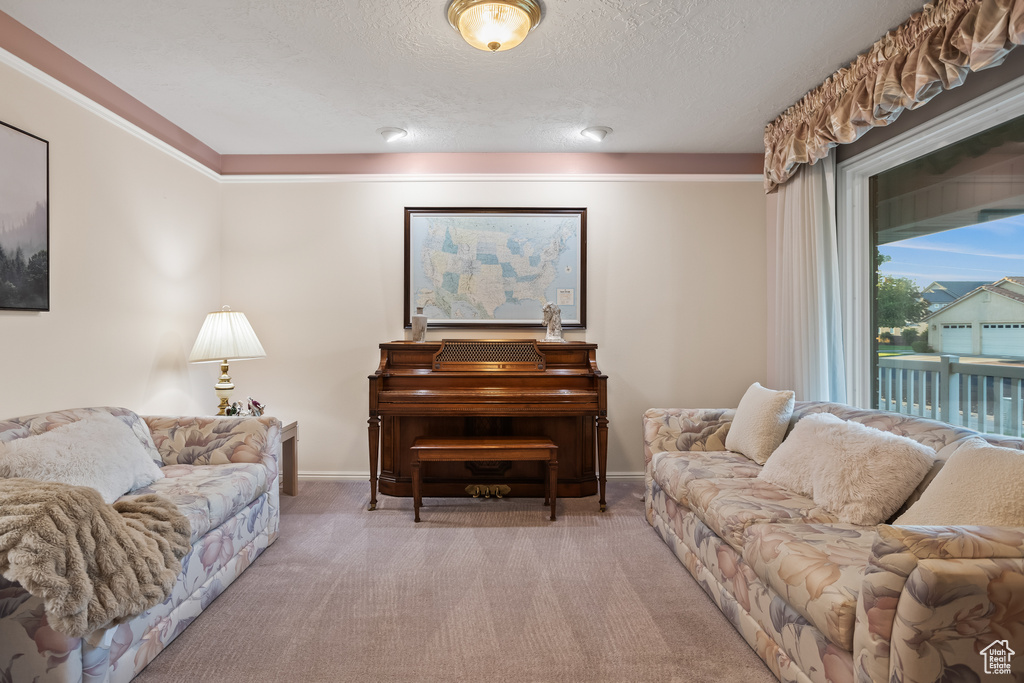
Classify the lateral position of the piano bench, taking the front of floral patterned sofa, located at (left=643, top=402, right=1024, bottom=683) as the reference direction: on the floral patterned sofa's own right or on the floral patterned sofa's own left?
on the floral patterned sofa's own right

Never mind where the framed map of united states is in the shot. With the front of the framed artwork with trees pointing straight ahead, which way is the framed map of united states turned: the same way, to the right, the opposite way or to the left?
to the right

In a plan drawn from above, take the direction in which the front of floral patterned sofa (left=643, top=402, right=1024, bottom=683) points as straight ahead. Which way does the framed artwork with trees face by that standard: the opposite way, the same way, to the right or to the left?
the opposite way

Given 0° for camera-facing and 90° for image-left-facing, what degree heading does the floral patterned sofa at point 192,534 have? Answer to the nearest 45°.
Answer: approximately 315°

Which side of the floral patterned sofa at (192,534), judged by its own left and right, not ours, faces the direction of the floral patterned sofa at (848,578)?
front

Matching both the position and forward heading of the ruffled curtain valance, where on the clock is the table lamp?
The table lamp is roughly at 1 o'clock from the ruffled curtain valance.

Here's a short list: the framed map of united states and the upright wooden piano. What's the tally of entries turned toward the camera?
2

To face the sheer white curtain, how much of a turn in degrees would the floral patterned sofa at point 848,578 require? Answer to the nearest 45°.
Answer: approximately 135° to its right

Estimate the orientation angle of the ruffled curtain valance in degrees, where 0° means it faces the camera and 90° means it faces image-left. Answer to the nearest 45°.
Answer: approximately 45°

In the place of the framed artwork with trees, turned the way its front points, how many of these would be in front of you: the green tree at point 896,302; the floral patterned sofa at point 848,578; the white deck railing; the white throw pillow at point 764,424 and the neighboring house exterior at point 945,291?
5

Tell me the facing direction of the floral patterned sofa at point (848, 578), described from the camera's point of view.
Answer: facing the viewer and to the left of the viewer

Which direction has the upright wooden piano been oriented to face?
toward the camera

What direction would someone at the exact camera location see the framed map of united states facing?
facing the viewer

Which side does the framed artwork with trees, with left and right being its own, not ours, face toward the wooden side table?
left

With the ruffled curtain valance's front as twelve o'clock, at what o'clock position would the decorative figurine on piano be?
The decorative figurine on piano is roughly at 2 o'clock from the ruffled curtain valance.

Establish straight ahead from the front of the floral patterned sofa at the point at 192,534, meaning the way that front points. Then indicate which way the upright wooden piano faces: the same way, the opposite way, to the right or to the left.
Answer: to the right

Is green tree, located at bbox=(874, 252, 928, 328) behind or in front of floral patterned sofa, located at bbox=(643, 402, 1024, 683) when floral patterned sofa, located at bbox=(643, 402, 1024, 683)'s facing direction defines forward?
behind

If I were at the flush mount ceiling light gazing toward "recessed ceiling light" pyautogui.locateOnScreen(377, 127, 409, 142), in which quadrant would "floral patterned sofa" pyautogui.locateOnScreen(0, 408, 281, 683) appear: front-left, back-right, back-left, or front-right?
front-left

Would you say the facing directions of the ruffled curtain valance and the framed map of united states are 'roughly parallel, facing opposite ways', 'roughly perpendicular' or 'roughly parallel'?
roughly perpendicular
